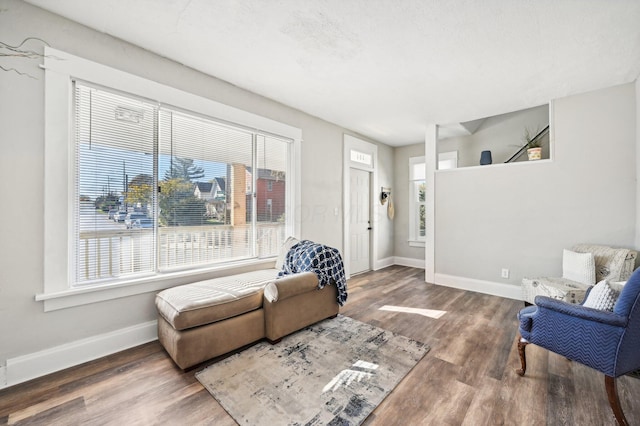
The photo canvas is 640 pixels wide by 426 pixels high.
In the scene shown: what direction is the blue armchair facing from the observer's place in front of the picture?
facing away from the viewer and to the left of the viewer

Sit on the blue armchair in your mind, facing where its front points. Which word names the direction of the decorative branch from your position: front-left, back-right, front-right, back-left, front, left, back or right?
left

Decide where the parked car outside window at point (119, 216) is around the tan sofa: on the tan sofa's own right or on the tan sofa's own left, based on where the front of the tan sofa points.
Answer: on the tan sofa's own right

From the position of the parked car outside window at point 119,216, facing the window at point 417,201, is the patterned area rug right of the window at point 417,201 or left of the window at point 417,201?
right

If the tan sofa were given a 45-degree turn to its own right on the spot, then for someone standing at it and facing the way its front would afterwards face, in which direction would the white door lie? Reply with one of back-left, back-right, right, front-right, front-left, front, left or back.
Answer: back-right

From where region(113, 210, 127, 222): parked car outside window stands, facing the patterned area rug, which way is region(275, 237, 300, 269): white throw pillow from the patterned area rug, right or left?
left

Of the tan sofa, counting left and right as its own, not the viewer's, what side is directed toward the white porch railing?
right
